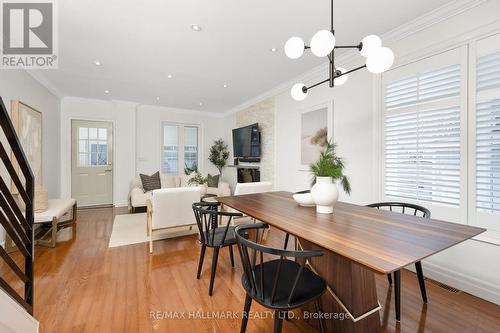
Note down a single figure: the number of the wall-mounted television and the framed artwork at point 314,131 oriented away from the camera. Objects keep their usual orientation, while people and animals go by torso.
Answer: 0

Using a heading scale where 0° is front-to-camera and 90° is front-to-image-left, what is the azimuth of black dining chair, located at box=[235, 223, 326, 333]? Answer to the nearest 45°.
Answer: approximately 225°

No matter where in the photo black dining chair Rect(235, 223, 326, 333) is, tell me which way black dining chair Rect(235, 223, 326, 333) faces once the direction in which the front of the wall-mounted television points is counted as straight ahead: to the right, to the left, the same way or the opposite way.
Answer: the opposite way

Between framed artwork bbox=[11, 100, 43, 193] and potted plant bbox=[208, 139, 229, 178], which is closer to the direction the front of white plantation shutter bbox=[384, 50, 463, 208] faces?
the framed artwork

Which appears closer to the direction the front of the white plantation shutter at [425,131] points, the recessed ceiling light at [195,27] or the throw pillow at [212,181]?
the recessed ceiling light

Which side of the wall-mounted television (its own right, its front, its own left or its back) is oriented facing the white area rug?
front

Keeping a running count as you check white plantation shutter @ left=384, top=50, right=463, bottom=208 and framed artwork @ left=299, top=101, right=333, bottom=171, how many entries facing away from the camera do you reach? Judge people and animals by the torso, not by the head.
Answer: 0

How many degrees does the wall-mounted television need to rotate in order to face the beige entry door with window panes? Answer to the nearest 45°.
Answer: approximately 45° to its right

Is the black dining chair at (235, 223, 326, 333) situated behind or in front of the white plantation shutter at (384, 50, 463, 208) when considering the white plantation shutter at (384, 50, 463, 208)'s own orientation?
in front

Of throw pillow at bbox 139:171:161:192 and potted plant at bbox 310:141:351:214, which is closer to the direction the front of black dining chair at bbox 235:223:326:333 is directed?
the potted plant

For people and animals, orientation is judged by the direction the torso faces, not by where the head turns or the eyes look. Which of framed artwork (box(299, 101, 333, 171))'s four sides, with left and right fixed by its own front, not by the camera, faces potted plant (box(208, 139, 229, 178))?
right

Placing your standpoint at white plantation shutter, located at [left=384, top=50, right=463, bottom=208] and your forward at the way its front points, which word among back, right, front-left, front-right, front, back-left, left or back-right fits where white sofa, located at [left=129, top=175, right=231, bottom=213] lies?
front-right

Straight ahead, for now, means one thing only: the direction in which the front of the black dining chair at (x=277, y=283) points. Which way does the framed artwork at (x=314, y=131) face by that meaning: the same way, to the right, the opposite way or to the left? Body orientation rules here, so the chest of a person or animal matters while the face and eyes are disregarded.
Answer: the opposite way
